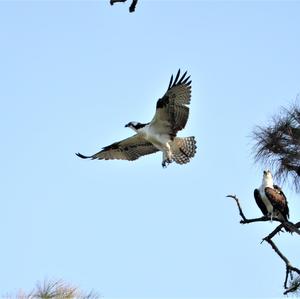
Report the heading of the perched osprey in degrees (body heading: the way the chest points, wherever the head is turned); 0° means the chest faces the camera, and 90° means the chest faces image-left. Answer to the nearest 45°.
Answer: approximately 45°
